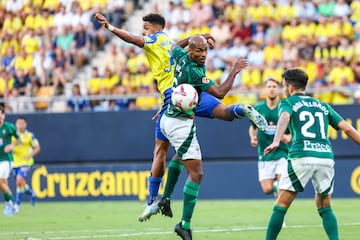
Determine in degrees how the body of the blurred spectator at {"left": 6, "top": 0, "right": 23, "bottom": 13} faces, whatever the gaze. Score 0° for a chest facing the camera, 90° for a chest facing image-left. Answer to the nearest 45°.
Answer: approximately 0°

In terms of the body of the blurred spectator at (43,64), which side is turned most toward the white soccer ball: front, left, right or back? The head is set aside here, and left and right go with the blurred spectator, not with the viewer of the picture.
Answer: front

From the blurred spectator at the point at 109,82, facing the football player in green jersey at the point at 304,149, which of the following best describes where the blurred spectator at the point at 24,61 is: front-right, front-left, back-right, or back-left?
back-right

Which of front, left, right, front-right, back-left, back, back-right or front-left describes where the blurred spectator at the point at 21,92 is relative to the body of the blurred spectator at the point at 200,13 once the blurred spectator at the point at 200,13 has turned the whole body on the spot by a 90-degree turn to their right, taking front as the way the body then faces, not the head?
front

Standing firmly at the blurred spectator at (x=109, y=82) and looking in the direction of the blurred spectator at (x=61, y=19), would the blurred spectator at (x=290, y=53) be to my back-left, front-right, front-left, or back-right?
back-right

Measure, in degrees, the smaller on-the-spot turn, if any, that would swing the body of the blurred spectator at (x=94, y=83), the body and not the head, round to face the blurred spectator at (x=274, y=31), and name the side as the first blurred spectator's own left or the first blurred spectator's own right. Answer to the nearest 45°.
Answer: approximately 90° to the first blurred spectator's own left
